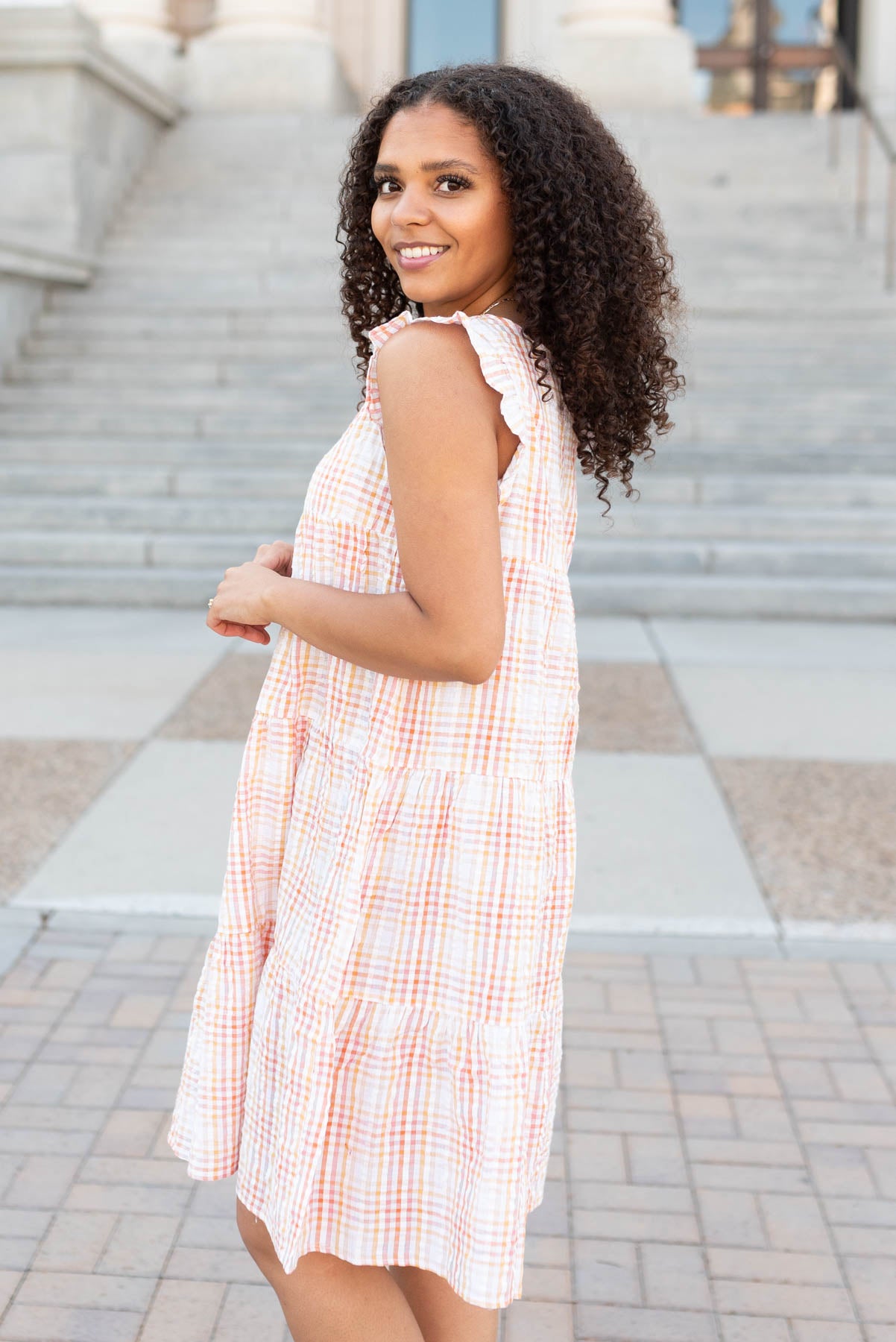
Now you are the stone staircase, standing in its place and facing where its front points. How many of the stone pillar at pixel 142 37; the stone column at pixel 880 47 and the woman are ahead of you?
1

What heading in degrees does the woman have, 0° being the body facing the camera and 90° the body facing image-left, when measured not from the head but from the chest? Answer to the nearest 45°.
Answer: approximately 90°

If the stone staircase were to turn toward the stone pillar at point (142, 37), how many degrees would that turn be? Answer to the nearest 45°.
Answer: approximately 180°

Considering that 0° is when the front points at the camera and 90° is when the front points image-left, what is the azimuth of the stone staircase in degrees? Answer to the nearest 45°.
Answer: approximately 0°

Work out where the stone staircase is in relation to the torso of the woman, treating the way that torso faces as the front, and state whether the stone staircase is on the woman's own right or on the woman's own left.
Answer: on the woman's own right

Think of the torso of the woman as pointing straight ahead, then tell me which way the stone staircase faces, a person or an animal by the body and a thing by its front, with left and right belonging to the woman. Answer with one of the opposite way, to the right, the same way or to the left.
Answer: to the left

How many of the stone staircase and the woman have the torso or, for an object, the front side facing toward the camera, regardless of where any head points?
1

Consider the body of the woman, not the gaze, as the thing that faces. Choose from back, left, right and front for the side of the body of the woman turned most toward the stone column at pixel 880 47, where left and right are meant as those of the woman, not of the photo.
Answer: right

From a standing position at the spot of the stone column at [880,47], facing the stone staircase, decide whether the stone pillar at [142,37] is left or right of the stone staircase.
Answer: right

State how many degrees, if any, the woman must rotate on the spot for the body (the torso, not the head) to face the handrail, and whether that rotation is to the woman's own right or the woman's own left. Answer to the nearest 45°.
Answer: approximately 90° to the woman's own right

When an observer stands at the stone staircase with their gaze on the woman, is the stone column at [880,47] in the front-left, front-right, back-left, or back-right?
back-left

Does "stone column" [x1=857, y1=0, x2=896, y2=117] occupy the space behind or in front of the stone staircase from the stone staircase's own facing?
behind
